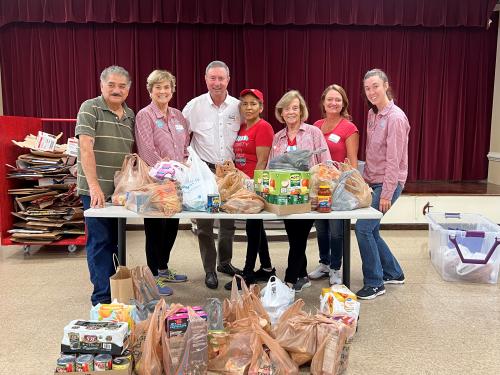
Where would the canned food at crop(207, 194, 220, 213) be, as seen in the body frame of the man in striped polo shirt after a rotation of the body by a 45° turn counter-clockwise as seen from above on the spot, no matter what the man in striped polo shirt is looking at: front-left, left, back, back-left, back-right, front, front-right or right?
front-right

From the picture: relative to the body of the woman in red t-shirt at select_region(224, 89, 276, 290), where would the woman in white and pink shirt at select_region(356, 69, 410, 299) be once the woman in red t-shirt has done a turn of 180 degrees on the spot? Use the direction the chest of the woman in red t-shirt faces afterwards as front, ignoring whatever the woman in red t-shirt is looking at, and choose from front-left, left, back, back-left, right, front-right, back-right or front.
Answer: front-right

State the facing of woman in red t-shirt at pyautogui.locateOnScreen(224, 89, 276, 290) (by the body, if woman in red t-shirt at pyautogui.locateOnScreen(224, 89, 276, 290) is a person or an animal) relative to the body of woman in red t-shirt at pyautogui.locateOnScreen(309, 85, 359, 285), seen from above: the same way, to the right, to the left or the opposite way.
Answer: the same way

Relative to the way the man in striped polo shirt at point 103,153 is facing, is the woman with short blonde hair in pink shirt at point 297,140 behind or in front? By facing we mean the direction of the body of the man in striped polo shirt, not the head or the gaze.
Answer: in front

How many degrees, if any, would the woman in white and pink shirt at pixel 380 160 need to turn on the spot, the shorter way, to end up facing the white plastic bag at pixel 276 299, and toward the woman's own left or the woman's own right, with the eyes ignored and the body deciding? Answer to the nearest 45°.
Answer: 0° — they already face it

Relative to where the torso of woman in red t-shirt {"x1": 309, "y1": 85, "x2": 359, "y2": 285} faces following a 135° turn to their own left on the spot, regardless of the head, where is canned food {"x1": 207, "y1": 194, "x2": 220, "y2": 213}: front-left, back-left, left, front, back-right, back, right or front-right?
back-right

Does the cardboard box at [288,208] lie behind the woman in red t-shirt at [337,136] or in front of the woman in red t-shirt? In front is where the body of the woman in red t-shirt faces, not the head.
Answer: in front

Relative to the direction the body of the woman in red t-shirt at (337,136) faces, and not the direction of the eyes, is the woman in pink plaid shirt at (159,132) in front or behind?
in front

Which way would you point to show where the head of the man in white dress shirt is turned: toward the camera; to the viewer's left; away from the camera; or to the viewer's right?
toward the camera

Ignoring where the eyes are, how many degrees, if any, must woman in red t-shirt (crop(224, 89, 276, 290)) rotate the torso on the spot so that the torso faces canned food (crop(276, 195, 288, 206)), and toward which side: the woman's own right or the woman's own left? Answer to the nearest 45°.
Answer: approximately 45° to the woman's own left

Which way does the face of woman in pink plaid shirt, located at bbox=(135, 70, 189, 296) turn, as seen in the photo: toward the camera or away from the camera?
toward the camera

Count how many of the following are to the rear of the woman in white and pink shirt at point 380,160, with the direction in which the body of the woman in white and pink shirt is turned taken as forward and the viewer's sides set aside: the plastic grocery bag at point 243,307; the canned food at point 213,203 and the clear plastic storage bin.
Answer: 1

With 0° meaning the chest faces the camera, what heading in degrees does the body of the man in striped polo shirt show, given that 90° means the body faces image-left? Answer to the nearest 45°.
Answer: approximately 315°

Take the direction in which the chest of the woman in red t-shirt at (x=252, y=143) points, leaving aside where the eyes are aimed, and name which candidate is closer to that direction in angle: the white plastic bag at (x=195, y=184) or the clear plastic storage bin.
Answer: the white plastic bag
